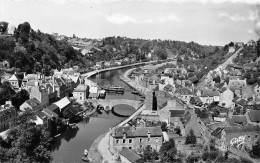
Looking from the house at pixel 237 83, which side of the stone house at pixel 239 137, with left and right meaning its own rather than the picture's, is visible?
back

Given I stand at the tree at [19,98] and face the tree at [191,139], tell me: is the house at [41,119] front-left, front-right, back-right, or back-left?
front-right

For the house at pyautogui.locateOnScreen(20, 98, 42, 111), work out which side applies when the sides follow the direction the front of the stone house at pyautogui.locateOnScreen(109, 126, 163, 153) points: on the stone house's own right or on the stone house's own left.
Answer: on the stone house's own right

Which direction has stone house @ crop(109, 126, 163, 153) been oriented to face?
toward the camera

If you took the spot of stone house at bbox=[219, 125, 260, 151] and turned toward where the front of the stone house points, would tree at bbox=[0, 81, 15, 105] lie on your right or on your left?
on your right

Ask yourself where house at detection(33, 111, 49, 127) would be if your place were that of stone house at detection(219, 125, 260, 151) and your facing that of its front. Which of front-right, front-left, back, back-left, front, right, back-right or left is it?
right

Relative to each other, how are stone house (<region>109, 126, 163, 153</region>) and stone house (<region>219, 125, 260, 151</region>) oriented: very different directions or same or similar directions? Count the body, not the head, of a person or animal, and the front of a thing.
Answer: same or similar directions

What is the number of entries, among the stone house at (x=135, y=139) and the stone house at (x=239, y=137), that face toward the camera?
2

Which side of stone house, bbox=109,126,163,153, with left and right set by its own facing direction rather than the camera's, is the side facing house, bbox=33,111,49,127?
right

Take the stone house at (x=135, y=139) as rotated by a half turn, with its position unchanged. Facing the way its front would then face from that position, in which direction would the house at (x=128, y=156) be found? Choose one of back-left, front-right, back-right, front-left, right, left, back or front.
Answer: back

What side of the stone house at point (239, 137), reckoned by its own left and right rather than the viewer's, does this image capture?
front

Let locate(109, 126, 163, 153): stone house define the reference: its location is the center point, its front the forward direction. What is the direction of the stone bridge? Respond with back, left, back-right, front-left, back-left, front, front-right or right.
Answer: back

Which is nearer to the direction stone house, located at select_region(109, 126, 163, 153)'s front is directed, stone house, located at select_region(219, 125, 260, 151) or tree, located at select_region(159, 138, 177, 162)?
the tree

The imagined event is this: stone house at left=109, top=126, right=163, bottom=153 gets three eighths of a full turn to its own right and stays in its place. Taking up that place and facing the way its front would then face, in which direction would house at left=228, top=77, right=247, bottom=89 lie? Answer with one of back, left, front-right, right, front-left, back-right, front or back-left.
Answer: right

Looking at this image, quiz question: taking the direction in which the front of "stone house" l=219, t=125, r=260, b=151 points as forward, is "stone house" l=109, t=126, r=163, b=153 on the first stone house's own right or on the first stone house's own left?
on the first stone house's own right

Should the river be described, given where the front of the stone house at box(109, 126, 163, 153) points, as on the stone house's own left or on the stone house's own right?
on the stone house's own right

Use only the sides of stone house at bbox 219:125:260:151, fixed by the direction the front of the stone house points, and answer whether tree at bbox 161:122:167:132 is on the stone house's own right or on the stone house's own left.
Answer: on the stone house's own right

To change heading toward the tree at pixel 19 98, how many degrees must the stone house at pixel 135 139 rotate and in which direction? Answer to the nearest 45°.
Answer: approximately 135° to its right
